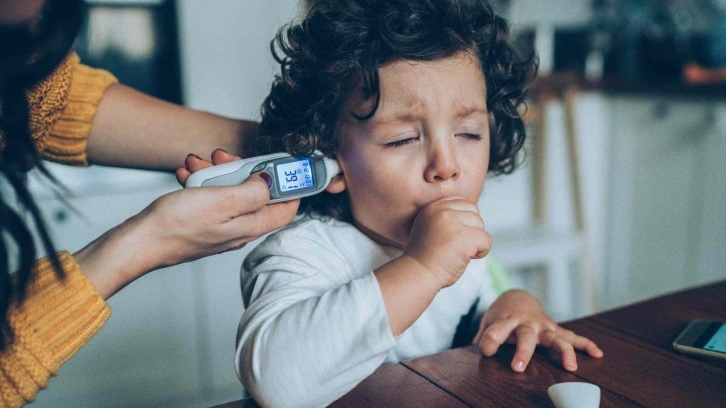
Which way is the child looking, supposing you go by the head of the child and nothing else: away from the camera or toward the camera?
toward the camera

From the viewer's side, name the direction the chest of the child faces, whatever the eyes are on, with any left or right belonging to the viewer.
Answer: facing the viewer and to the right of the viewer

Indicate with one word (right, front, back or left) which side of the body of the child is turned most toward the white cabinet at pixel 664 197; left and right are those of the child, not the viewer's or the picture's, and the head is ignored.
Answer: left
